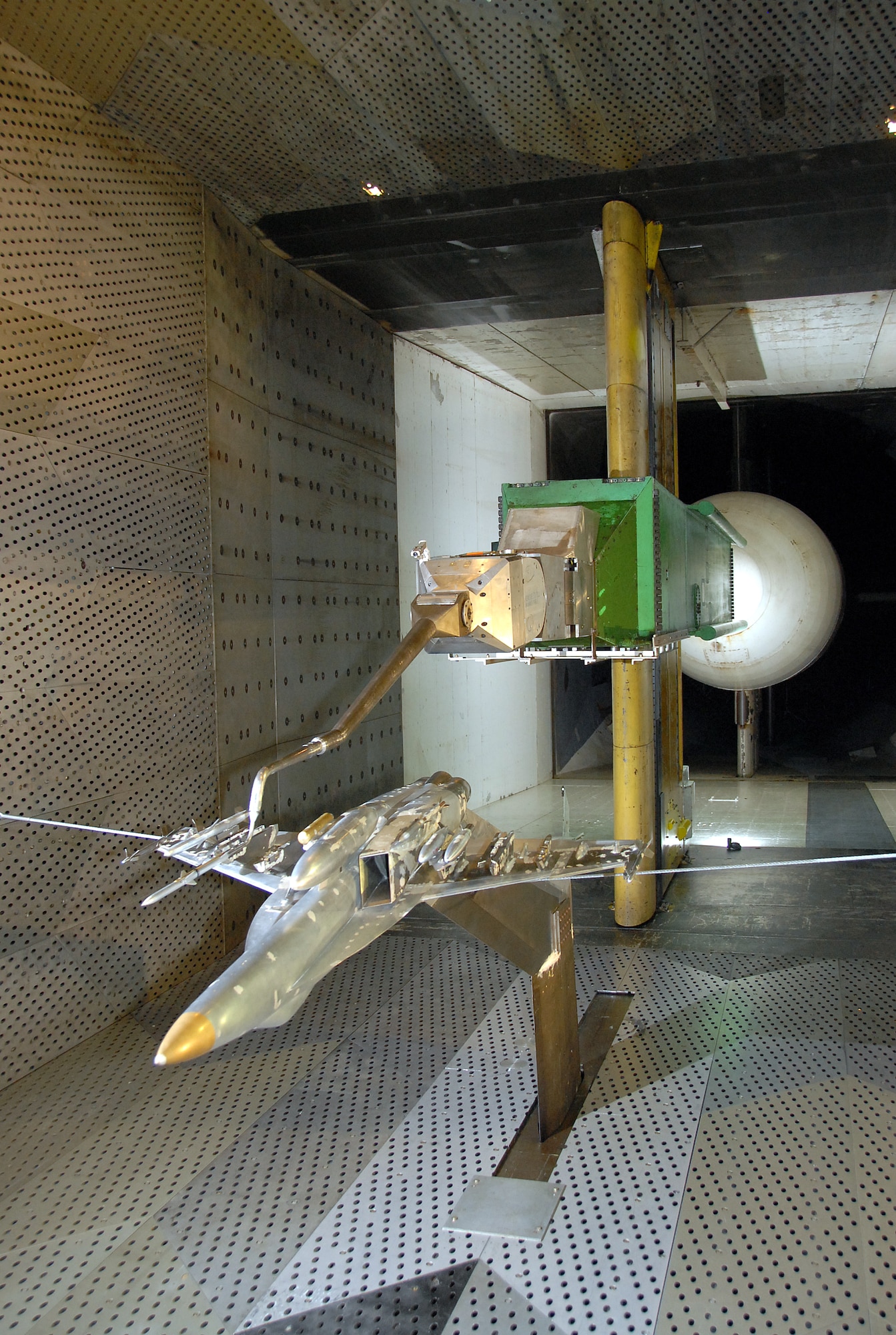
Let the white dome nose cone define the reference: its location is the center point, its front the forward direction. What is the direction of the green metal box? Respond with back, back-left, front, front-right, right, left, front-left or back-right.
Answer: front

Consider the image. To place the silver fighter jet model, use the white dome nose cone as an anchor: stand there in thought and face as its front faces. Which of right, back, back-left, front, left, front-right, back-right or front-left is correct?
front

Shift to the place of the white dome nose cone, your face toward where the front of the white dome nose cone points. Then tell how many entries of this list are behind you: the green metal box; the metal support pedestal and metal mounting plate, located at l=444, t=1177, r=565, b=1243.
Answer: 0

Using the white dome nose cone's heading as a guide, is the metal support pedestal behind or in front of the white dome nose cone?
in front

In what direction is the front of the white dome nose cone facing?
toward the camera

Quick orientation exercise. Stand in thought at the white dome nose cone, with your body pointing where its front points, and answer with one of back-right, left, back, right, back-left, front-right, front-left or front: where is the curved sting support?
front

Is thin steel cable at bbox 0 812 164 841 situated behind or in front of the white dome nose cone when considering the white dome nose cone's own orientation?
in front

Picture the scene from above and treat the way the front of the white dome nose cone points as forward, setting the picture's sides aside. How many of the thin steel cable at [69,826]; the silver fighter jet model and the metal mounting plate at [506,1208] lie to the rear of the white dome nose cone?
0

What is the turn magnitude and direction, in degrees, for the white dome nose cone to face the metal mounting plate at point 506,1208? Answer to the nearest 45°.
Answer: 0° — it already faces it
